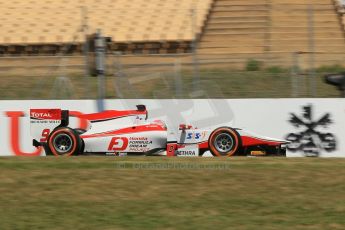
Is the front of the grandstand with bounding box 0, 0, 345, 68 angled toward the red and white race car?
yes

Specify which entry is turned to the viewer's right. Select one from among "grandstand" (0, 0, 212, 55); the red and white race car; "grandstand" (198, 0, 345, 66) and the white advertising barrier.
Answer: the red and white race car

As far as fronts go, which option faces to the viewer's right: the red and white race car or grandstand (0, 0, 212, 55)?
the red and white race car

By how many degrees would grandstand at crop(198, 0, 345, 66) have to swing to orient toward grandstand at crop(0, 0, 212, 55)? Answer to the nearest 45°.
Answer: approximately 90° to its right

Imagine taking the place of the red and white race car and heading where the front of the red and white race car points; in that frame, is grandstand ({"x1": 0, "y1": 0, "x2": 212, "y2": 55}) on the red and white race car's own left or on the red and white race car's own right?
on the red and white race car's own left

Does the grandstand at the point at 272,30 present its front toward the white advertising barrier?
yes

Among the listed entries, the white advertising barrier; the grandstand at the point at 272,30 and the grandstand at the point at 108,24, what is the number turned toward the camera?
3

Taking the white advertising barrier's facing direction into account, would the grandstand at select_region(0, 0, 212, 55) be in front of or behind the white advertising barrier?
behind

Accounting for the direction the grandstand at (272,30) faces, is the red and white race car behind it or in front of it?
in front

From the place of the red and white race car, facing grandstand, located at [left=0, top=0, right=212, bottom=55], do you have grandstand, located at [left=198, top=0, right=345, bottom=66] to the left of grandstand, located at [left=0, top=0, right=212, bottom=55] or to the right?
right

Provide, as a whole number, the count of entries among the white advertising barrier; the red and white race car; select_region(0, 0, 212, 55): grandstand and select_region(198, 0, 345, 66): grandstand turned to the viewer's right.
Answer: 1

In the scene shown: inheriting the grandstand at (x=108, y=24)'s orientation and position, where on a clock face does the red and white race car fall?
The red and white race car is roughly at 12 o'clock from the grandstand.

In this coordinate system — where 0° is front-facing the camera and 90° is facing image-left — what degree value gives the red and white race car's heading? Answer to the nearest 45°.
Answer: approximately 270°

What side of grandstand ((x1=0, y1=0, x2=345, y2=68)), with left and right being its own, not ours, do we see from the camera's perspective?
front

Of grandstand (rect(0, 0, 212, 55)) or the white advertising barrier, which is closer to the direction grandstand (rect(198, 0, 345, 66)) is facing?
the white advertising barrier

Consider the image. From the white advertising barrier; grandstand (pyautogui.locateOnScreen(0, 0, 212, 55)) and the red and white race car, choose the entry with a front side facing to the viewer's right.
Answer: the red and white race car

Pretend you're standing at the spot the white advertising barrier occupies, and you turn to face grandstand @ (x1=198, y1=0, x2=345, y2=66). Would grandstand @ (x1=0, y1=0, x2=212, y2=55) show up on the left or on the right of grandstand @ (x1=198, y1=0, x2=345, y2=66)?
left
